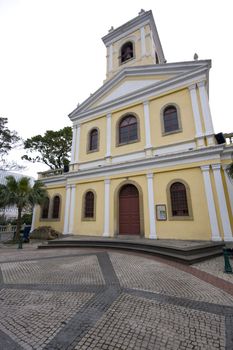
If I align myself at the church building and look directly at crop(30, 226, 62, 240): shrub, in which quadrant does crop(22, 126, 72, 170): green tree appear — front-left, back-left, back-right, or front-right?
front-right

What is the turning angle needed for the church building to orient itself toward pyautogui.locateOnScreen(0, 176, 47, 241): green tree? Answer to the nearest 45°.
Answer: approximately 45° to its right

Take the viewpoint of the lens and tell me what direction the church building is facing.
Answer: facing the viewer and to the left of the viewer

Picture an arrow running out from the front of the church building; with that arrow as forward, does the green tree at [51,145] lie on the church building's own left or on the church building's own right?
on the church building's own right

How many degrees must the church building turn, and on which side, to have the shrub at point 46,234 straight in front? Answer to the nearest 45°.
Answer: approximately 45° to its right
